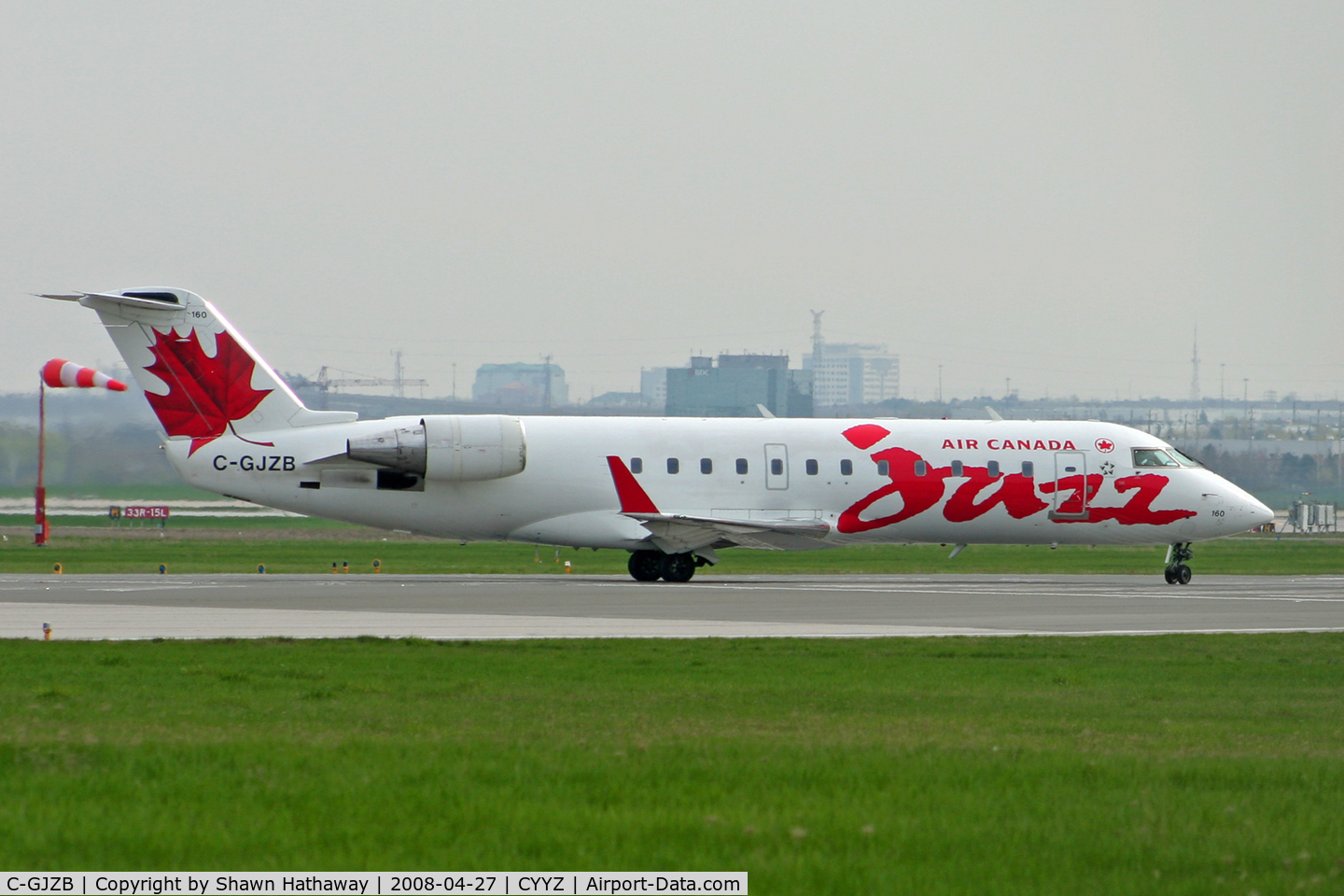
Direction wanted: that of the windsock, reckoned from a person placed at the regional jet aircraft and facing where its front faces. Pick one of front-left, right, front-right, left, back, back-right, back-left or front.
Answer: back-left

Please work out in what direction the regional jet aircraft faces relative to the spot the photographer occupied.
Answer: facing to the right of the viewer
